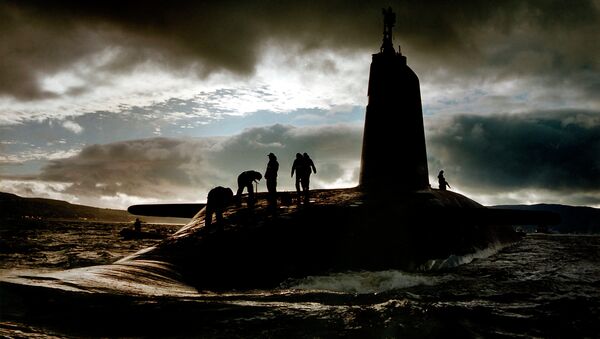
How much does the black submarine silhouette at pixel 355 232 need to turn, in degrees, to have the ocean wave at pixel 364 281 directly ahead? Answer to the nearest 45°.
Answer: approximately 45° to its left

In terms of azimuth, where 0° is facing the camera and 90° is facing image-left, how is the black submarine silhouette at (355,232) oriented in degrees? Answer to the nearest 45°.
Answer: approximately 45°

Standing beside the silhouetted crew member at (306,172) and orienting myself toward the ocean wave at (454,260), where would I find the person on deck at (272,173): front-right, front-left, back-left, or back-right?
back-right

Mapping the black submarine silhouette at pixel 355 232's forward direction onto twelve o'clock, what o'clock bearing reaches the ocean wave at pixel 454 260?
The ocean wave is roughly at 7 o'clock from the black submarine silhouette.
